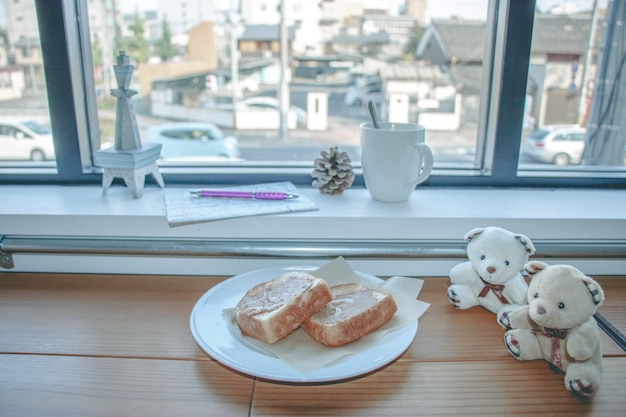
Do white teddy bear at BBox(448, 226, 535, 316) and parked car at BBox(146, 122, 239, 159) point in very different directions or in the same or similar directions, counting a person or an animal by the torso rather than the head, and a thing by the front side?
very different directions

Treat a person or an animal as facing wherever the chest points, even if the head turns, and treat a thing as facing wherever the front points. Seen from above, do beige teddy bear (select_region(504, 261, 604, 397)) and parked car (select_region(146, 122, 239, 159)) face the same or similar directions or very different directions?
very different directions

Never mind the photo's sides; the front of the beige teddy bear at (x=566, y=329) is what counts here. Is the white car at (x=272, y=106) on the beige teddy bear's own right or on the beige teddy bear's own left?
on the beige teddy bear's own right
